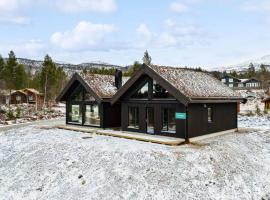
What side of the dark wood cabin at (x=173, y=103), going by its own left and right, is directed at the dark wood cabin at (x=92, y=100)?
right

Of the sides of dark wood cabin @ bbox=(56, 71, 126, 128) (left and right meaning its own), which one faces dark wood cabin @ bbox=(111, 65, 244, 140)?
left

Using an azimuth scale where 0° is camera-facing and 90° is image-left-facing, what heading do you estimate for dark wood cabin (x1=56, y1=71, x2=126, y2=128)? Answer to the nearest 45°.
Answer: approximately 45°

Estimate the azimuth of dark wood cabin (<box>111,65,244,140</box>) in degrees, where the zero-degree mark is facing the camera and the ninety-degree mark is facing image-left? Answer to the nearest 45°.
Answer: approximately 45°
